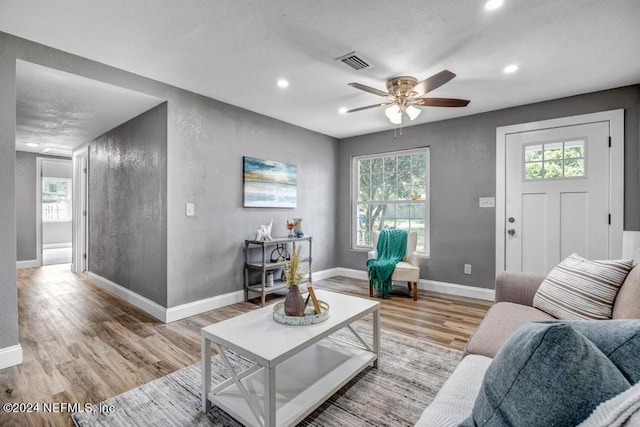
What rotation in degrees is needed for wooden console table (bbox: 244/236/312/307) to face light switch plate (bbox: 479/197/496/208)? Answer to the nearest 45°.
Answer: approximately 45° to its left

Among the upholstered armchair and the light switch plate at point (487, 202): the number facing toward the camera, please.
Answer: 2

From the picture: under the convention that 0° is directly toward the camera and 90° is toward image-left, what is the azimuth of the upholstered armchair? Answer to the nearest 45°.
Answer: approximately 0°

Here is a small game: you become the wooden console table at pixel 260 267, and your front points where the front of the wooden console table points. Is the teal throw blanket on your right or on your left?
on your left

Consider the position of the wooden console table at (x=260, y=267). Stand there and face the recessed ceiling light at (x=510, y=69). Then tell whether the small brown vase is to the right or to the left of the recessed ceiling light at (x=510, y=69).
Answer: right

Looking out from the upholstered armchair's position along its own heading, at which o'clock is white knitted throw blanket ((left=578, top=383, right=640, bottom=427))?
The white knitted throw blanket is roughly at 12 o'clock from the upholstered armchair.

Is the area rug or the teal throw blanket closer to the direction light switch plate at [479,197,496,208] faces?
the area rug
